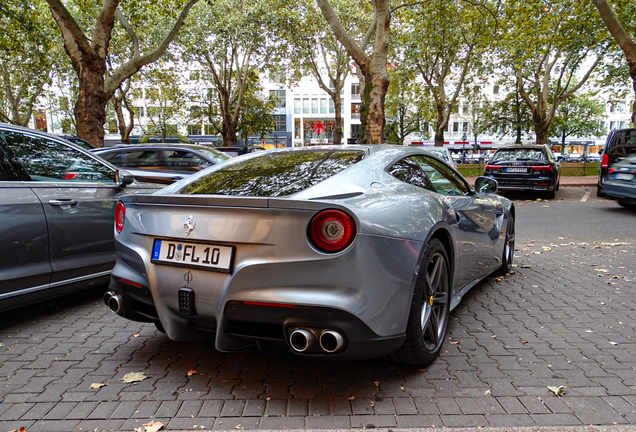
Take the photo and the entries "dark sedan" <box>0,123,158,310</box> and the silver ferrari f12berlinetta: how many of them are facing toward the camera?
0

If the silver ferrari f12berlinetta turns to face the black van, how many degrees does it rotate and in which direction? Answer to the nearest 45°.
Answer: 0° — it already faces it

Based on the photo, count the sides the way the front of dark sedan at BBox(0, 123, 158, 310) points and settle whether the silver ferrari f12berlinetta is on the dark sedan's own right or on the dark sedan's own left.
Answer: on the dark sedan's own right

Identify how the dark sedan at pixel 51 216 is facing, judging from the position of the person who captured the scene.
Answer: facing away from the viewer and to the right of the viewer

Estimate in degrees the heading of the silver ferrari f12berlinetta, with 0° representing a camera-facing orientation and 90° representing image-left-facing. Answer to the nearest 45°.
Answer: approximately 225°

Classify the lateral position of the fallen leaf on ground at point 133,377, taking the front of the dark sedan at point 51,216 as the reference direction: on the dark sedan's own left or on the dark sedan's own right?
on the dark sedan's own right

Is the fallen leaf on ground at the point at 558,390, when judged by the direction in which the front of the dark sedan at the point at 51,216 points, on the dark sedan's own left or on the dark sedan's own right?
on the dark sedan's own right

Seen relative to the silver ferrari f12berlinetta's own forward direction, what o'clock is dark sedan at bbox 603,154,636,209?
The dark sedan is roughly at 12 o'clock from the silver ferrari f12berlinetta.

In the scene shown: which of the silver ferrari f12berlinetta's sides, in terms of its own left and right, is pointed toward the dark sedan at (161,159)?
left

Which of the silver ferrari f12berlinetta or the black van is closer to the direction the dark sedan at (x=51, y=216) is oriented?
the black van

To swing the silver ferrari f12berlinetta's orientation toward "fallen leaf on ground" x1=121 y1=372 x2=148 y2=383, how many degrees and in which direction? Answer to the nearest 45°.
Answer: approximately 135° to its left
